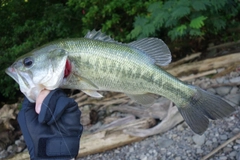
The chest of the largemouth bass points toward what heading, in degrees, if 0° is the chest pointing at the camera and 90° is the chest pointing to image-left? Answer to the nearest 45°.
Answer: approximately 90°

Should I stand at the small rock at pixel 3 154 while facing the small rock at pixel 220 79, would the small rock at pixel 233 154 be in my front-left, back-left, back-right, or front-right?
front-right

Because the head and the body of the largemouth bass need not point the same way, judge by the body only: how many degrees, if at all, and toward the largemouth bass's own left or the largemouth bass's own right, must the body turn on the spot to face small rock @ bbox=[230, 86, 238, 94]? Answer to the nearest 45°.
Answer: approximately 135° to the largemouth bass's own right

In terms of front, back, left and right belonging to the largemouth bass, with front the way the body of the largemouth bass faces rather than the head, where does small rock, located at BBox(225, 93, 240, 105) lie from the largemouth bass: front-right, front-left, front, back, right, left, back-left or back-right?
back-right

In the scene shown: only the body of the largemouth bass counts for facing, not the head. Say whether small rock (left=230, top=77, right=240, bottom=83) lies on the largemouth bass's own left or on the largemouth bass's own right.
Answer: on the largemouth bass's own right

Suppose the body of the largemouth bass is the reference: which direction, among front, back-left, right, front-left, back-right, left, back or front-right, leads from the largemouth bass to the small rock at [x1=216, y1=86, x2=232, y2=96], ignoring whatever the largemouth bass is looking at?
back-right
